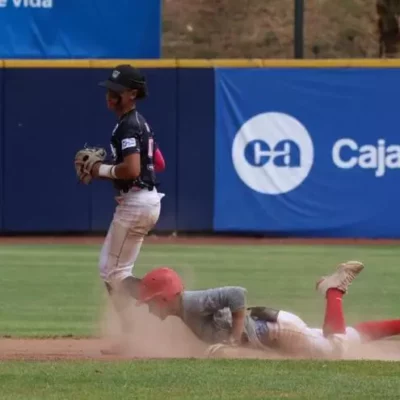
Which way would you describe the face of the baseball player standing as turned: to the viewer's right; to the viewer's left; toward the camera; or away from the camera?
to the viewer's left

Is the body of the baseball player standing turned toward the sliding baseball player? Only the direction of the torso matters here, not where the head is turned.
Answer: no

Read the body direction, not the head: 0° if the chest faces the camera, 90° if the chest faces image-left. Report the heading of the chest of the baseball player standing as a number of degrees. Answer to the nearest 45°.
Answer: approximately 90°
